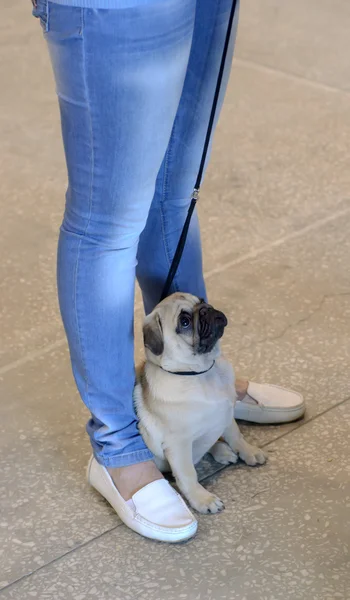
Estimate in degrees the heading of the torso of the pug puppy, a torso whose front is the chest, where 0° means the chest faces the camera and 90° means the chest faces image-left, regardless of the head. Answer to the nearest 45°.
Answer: approximately 315°
